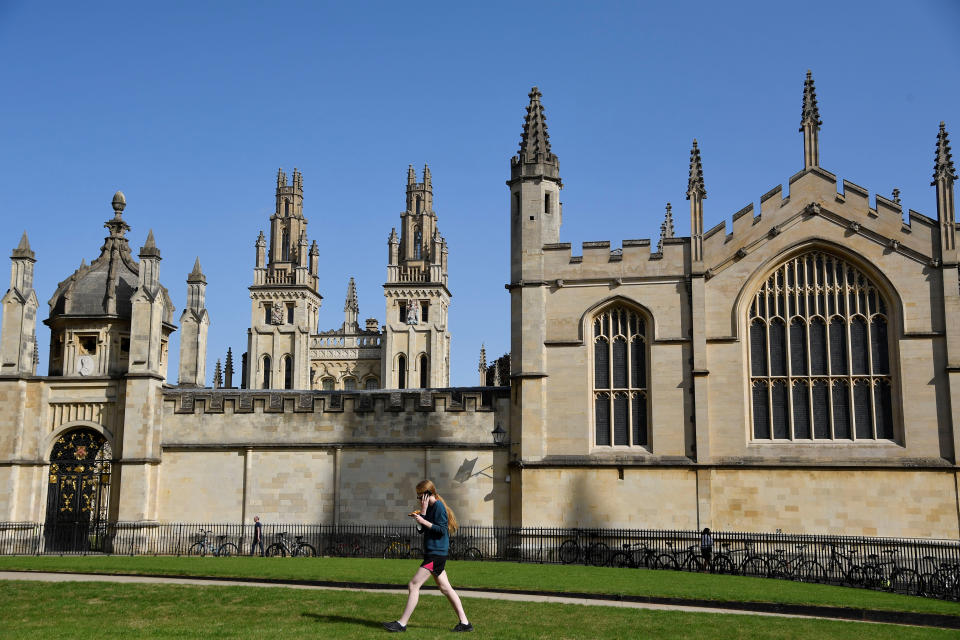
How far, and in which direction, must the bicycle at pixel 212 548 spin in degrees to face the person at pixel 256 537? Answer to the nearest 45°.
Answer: approximately 180°

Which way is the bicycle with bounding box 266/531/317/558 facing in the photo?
to the viewer's left

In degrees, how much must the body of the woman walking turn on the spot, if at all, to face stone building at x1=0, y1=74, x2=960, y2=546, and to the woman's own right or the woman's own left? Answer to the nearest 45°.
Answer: approximately 90° to the woman's own right

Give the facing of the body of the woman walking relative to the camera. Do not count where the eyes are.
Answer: to the viewer's left

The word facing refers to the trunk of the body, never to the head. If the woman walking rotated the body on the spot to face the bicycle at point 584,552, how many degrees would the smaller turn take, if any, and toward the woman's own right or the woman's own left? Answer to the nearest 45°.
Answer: approximately 90° to the woman's own right

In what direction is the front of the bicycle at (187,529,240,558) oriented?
to the viewer's left

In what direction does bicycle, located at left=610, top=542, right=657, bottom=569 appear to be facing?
to the viewer's right

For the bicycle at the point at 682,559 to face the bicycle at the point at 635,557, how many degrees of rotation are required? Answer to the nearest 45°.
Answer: approximately 135° to its left

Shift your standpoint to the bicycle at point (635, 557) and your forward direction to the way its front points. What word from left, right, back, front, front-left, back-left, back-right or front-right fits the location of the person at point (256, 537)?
back
